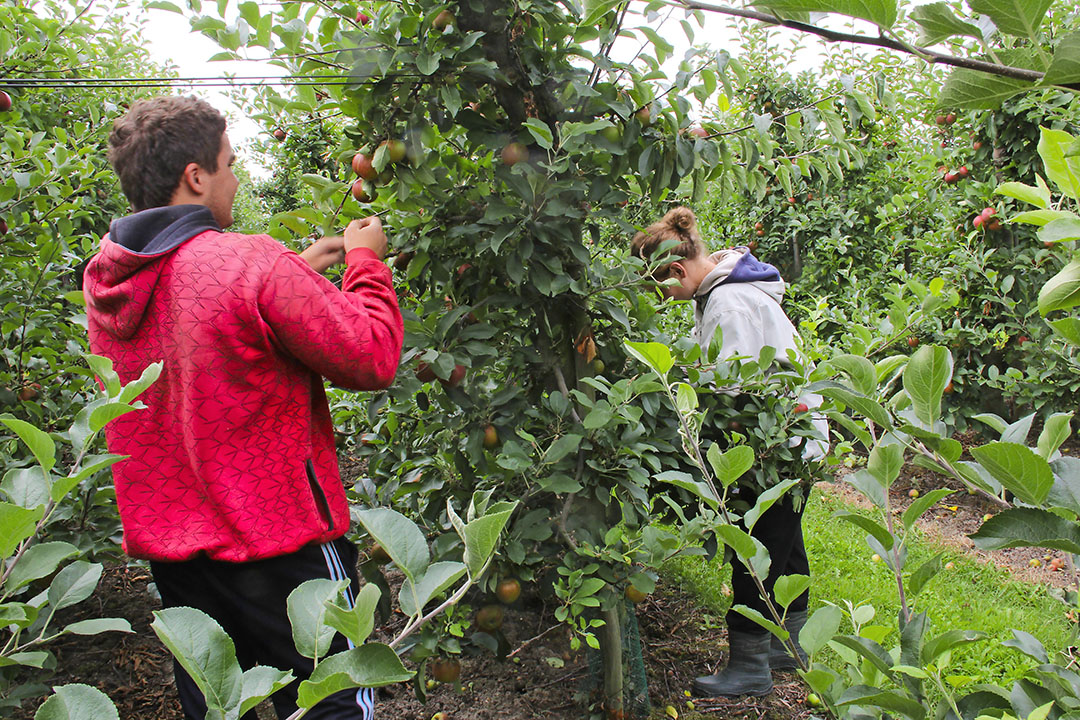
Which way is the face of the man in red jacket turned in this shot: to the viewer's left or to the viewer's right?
to the viewer's right

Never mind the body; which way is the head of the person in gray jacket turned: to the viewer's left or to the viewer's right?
to the viewer's left

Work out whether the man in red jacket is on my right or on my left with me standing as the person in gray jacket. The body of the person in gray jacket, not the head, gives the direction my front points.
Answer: on my left

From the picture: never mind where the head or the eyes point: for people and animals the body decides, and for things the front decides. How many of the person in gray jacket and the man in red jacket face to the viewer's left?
1

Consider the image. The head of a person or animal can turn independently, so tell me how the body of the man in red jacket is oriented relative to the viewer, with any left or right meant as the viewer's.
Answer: facing away from the viewer and to the right of the viewer

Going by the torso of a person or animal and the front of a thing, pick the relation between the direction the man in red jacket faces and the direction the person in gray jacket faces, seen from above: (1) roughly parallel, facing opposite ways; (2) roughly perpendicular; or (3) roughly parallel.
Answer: roughly perpendicular

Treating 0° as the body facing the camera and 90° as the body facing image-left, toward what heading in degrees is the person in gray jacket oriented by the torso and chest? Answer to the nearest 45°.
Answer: approximately 90°
